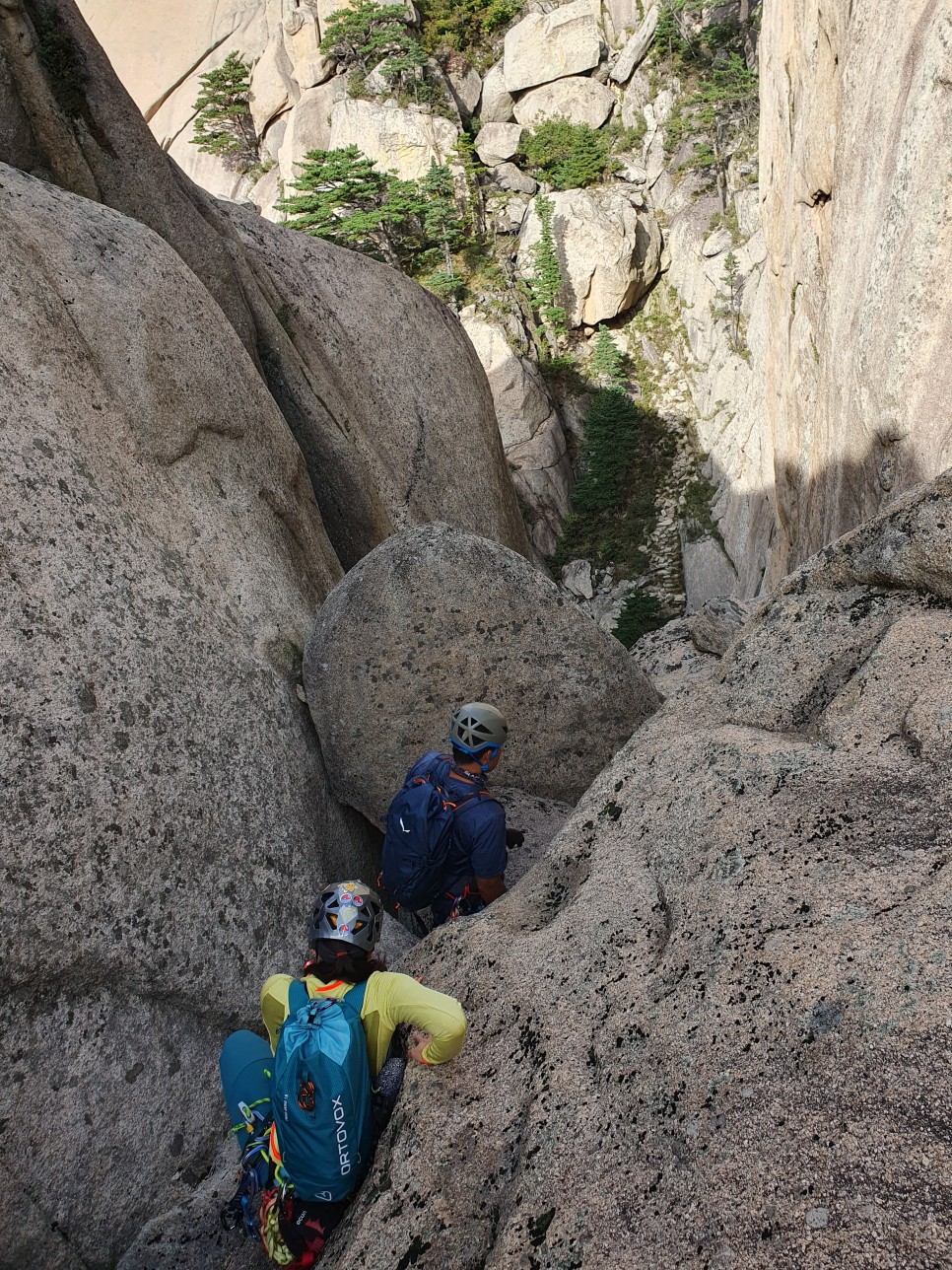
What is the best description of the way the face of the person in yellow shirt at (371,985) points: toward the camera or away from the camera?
away from the camera

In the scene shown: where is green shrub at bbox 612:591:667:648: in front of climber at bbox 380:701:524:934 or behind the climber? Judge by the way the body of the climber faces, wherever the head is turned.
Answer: in front

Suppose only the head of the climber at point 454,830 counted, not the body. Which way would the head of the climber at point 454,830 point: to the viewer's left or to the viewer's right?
to the viewer's right

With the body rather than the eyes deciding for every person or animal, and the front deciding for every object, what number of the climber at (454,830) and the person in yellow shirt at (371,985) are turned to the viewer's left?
0

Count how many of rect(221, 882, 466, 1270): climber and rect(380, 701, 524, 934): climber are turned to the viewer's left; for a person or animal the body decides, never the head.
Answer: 0

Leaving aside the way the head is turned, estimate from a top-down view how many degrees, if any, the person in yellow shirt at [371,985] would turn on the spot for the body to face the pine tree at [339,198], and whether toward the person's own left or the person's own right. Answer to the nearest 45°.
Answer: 0° — they already face it

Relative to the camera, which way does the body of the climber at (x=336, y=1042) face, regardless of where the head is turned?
away from the camera

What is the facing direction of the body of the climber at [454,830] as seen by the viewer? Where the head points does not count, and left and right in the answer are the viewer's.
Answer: facing away from the viewer and to the right of the viewer

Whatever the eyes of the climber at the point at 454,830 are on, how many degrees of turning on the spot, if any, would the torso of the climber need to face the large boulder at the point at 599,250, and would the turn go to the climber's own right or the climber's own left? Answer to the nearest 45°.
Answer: approximately 45° to the climber's own left

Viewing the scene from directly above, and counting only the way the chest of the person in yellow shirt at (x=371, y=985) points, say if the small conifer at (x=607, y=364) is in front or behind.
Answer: in front

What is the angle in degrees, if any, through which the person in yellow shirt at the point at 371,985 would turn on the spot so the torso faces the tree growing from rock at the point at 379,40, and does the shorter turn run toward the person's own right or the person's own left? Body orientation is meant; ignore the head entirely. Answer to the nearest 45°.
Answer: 0° — they already face it
